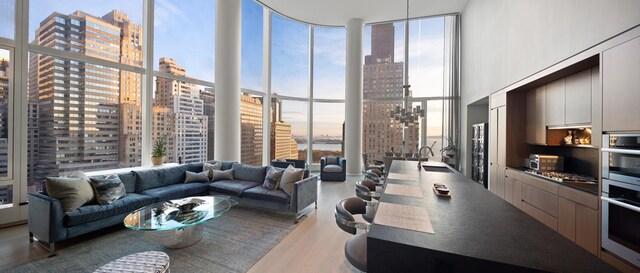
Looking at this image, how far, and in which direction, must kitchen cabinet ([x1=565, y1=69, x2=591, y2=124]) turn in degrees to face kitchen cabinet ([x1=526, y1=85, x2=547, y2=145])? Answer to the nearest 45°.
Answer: approximately 90° to its right

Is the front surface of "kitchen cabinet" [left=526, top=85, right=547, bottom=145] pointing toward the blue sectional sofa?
yes

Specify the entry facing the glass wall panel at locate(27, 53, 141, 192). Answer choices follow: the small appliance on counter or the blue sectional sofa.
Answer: the small appliance on counter

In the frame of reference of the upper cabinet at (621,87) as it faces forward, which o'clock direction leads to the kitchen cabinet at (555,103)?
The kitchen cabinet is roughly at 4 o'clock from the upper cabinet.

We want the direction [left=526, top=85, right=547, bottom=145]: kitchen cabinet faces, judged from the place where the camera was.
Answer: facing the viewer and to the left of the viewer

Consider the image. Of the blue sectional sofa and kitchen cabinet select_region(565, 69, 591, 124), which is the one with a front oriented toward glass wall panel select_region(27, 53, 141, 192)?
the kitchen cabinet

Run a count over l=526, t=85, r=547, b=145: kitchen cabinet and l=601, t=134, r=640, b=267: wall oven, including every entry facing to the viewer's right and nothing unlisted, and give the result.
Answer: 0

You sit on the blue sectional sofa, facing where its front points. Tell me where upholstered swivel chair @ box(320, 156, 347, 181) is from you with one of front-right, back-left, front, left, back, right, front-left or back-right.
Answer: left

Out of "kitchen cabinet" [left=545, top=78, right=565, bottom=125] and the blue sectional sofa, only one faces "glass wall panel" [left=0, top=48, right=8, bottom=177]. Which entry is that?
the kitchen cabinet
